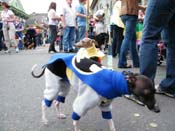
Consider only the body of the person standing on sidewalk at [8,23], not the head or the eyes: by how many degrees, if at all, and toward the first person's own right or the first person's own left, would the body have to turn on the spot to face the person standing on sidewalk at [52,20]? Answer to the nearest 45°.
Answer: approximately 90° to the first person's own left

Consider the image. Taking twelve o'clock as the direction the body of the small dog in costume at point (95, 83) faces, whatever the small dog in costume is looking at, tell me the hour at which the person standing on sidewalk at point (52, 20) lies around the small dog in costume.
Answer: The person standing on sidewalk is roughly at 7 o'clock from the small dog in costume.

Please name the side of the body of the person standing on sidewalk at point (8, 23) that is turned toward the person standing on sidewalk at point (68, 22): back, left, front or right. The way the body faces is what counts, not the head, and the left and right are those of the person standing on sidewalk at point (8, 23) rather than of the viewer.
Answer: left

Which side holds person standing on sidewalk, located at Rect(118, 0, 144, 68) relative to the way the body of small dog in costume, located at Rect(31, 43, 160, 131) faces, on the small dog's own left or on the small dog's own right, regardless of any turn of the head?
on the small dog's own left

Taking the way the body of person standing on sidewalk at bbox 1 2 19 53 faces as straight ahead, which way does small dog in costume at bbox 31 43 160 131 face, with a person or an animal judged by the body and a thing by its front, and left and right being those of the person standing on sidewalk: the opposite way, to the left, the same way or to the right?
to the left

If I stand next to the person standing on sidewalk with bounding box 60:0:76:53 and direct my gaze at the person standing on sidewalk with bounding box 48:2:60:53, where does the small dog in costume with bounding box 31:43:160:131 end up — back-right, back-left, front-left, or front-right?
back-left

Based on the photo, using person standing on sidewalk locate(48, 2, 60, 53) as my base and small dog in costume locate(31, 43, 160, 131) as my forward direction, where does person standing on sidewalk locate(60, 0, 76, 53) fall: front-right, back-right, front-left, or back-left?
front-left

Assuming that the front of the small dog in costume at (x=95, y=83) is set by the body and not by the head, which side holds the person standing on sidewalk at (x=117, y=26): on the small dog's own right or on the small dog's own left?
on the small dog's own left
